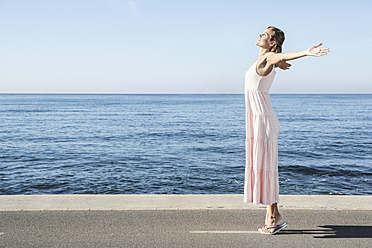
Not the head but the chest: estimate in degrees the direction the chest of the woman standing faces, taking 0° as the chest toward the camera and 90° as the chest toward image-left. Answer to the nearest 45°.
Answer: approximately 90°

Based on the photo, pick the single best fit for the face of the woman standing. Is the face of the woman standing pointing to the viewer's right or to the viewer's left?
to the viewer's left
